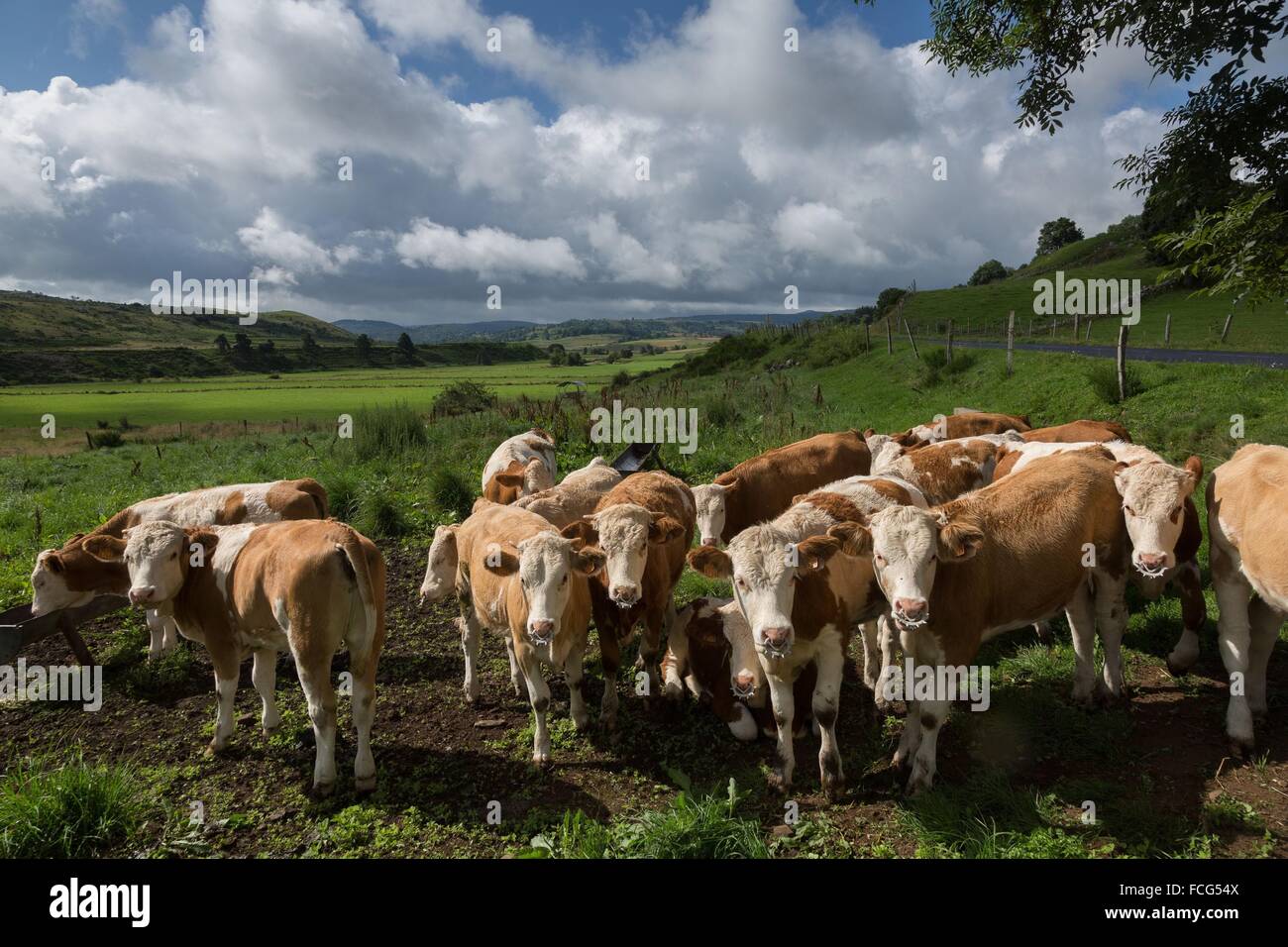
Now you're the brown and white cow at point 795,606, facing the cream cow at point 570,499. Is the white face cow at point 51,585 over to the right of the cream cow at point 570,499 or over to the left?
left

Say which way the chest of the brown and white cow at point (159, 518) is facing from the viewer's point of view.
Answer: to the viewer's left

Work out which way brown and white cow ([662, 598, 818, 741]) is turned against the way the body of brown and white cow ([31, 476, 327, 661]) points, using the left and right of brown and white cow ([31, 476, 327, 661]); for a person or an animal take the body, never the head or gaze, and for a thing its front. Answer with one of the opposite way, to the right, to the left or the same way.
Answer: to the left

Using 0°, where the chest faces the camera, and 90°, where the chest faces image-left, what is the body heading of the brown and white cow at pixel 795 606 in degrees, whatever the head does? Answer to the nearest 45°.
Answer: approximately 45°

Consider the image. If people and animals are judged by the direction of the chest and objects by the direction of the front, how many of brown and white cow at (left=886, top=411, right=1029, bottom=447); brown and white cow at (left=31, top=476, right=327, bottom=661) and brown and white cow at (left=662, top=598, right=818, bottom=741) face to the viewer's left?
2

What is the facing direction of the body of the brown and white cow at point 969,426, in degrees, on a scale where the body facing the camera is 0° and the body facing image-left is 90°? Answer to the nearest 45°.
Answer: approximately 90°

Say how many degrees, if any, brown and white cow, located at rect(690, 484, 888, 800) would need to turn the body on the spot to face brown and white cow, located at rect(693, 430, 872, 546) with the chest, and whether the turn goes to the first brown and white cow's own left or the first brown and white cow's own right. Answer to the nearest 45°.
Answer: approximately 135° to the first brown and white cow's own right

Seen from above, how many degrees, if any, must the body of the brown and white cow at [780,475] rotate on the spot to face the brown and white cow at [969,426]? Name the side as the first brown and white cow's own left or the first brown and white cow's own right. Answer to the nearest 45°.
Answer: approximately 180°

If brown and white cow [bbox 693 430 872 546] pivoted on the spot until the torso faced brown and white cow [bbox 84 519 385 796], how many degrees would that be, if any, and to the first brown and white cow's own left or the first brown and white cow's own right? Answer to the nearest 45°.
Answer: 0° — it already faces it
